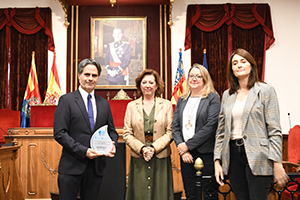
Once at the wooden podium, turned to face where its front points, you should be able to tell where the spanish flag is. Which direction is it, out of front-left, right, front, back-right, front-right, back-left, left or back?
back

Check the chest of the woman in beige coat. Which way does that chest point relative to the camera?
toward the camera

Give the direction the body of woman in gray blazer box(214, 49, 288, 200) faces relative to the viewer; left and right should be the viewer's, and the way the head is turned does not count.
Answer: facing the viewer and to the left of the viewer

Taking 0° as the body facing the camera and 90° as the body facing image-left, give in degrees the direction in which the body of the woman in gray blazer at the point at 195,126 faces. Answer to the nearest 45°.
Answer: approximately 45°

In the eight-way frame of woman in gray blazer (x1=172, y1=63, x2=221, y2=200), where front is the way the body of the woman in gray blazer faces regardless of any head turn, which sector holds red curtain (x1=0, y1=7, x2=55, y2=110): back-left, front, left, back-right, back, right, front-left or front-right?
right

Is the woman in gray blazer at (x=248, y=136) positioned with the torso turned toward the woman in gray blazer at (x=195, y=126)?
no

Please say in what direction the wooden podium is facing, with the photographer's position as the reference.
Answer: facing the viewer

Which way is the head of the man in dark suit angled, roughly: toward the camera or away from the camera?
toward the camera

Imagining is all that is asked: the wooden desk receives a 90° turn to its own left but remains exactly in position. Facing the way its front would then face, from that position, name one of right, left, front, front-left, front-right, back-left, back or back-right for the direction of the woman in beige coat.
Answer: front-right

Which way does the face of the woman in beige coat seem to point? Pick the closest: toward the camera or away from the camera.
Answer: toward the camera

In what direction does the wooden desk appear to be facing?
toward the camera

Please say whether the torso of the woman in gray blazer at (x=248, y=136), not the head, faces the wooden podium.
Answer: no

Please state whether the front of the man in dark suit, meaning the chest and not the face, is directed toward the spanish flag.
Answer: no

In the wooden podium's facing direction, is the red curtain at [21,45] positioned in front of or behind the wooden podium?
behind

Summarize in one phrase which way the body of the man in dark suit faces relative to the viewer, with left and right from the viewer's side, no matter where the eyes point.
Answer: facing the viewer and to the right of the viewer

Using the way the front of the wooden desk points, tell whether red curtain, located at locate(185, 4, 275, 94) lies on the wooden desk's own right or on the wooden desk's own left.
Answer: on the wooden desk's own left

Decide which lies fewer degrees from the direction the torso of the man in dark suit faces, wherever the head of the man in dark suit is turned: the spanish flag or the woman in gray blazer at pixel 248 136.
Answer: the woman in gray blazer
